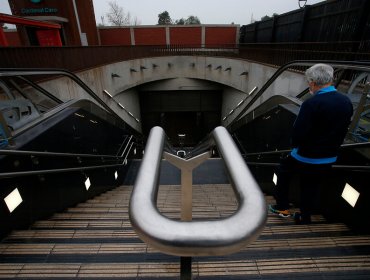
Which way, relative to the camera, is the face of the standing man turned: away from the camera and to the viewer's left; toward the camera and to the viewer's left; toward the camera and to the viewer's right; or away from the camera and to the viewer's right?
away from the camera and to the viewer's left

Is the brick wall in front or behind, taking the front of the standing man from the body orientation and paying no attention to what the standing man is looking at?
in front

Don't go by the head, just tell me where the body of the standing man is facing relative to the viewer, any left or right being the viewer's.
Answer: facing away from the viewer and to the left of the viewer
